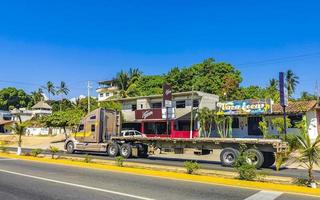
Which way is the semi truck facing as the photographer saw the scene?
facing away from the viewer and to the left of the viewer

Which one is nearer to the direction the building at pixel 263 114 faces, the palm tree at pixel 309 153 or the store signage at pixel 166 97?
the palm tree

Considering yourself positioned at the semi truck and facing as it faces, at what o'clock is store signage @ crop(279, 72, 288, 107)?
The store signage is roughly at 5 o'clock from the semi truck.

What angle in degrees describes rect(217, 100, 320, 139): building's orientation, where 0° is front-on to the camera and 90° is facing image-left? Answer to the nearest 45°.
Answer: approximately 0°

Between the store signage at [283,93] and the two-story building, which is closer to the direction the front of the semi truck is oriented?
the two-story building

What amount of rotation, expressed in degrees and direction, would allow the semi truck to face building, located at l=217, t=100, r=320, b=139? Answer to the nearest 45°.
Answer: approximately 90° to its right

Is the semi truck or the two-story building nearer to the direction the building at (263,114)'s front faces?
the semi truck

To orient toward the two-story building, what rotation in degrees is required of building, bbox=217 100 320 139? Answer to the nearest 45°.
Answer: approximately 135° to its right

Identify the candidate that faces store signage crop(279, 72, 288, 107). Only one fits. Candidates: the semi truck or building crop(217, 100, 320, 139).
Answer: the building

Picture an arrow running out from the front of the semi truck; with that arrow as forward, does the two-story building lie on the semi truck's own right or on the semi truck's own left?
on the semi truck's own right

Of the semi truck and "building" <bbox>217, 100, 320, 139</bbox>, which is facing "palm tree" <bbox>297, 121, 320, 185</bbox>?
the building
